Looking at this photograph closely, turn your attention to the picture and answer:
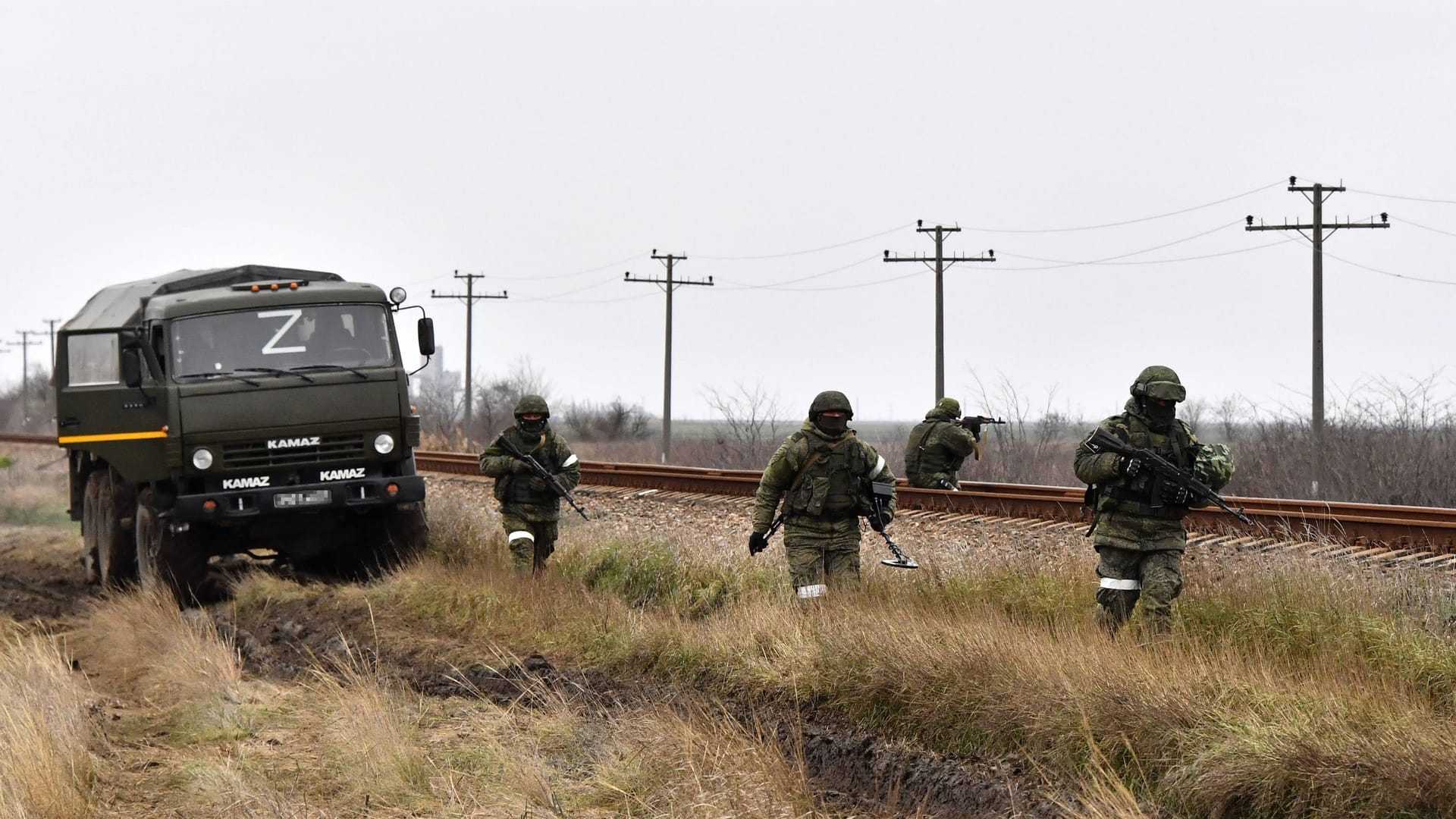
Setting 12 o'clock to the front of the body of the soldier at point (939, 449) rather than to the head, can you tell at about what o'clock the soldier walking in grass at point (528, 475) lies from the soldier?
The soldier walking in grass is roughly at 6 o'clock from the soldier.

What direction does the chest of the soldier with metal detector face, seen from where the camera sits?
toward the camera

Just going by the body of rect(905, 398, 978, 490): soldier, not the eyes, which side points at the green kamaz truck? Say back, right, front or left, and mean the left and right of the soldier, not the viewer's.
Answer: back

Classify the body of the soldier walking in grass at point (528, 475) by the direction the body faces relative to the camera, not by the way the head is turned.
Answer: toward the camera

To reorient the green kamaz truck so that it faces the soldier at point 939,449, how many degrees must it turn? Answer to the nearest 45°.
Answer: approximately 90° to its left

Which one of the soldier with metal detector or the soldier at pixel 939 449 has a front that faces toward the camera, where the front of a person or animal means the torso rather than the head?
the soldier with metal detector

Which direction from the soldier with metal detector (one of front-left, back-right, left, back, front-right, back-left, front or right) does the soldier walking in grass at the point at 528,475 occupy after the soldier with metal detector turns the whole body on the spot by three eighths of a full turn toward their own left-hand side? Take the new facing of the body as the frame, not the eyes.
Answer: left

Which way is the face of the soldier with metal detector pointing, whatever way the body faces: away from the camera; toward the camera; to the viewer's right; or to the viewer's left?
toward the camera

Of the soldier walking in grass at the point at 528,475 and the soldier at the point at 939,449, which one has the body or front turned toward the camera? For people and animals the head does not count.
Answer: the soldier walking in grass

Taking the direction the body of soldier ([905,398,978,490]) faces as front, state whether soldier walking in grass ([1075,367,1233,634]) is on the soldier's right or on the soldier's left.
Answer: on the soldier's right

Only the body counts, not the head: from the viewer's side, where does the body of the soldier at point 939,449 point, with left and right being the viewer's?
facing away from the viewer and to the right of the viewer

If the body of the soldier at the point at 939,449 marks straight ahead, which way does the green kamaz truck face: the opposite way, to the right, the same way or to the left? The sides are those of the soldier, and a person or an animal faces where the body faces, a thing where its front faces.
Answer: to the right

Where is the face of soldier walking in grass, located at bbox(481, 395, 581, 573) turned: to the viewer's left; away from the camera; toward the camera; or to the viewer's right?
toward the camera

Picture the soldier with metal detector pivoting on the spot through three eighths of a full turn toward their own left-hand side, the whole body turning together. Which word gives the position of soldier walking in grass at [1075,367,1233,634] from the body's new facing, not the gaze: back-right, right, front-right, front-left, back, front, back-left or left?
right
